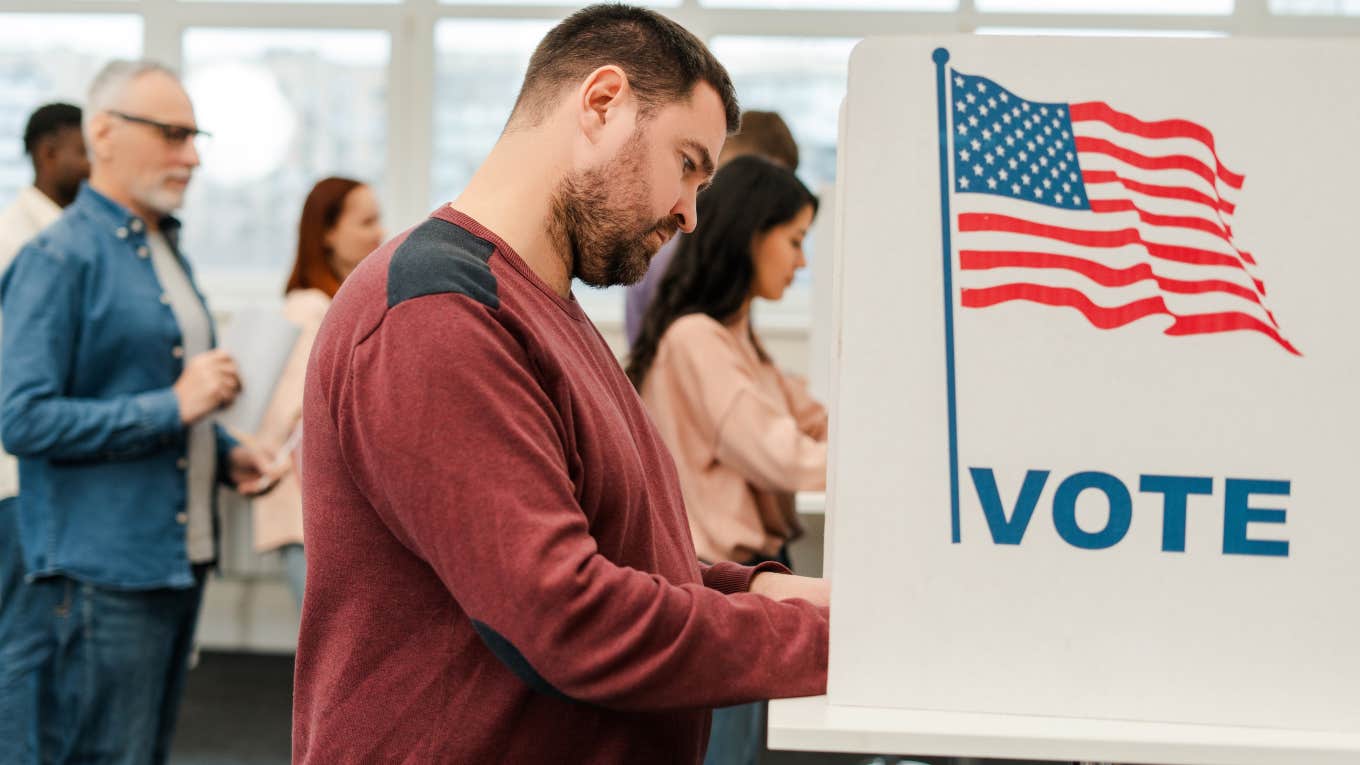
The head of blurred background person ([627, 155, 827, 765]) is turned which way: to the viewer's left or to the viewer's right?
to the viewer's right

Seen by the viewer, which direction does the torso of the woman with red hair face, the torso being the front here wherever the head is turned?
to the viewer's right

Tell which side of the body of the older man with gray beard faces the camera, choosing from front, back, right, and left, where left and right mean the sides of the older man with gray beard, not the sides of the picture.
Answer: right

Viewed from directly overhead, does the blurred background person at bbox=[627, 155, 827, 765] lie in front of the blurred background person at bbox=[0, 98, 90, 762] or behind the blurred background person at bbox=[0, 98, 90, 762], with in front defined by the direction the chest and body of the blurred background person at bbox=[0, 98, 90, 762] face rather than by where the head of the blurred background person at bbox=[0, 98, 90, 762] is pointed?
in front

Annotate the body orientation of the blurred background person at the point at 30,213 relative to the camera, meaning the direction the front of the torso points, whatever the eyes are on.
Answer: to the viewer's right

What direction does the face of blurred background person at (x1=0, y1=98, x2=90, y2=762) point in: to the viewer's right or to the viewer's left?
to the viewer's right

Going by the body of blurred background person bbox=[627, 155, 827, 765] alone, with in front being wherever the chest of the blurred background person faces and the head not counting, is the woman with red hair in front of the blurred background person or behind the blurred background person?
behind

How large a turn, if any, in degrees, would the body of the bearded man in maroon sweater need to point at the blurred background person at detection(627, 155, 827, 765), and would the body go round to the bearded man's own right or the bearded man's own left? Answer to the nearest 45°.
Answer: approximately 90° to the bearded man's own left

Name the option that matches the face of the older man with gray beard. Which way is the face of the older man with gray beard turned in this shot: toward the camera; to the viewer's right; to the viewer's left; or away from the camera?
to the viewer's right

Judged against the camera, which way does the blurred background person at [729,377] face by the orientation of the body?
to the viewer's right

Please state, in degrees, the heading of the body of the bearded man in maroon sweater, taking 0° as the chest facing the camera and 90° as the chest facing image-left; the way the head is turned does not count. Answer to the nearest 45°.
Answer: approximately 270°
